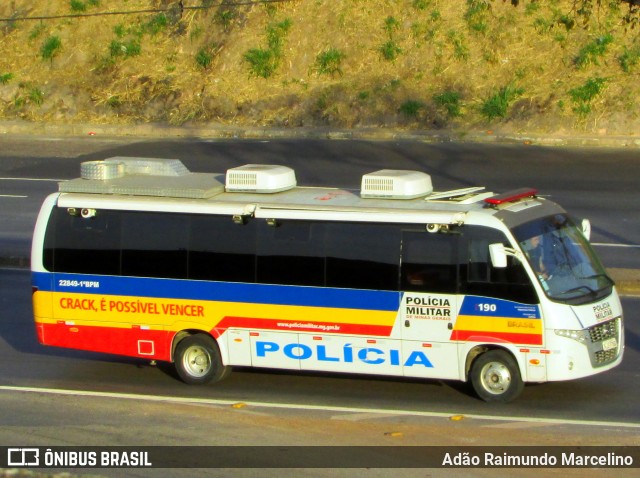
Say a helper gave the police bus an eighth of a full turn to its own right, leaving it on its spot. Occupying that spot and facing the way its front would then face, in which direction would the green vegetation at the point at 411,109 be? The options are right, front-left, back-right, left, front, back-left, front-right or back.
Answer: back

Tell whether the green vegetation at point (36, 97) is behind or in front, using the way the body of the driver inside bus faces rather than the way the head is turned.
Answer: behind

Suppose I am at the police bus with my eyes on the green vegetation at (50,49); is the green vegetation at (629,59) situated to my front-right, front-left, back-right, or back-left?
front-right

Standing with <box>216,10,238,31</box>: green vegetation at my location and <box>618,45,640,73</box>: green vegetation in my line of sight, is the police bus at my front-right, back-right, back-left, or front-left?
front-right

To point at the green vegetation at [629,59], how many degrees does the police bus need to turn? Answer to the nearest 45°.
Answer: approximately 90° to its left

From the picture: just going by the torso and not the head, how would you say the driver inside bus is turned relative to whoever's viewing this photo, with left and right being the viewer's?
facing the viewer and to the right of the viewer

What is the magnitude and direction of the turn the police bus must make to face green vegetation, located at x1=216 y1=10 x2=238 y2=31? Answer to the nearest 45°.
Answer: approximately 135° to its left

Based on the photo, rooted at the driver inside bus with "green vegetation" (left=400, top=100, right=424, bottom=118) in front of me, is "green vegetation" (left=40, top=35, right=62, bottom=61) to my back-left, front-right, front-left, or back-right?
front-left

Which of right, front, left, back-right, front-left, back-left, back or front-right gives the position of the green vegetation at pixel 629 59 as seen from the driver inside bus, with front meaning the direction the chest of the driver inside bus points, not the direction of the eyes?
back-left
